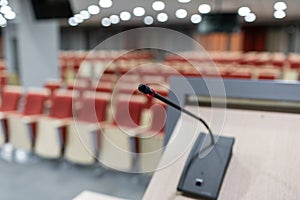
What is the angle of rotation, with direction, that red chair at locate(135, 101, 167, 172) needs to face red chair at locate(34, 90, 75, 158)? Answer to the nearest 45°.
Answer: approximately 90° to its right

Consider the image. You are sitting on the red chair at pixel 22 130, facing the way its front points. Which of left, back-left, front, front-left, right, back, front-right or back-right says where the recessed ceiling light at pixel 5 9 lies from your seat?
back-right

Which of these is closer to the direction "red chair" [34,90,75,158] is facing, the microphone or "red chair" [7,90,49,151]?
the microphone

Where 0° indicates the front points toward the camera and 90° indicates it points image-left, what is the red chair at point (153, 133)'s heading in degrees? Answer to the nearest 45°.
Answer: approximately 45°

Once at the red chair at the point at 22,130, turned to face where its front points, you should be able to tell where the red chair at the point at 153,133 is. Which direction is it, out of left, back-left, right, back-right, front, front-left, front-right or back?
front-left

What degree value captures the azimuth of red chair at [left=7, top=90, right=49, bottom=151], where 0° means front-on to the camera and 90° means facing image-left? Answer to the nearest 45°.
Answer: approximately 45°
